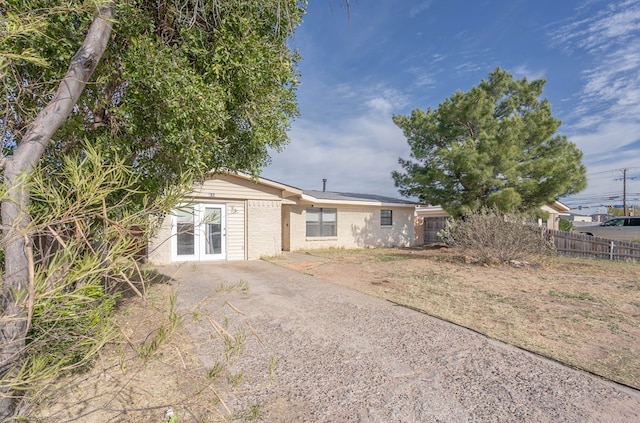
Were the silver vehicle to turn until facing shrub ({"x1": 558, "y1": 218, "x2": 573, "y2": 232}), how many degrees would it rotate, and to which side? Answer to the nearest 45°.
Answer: approximately 45° to its right

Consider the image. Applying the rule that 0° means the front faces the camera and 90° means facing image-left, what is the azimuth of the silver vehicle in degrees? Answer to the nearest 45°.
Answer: approximately 90°

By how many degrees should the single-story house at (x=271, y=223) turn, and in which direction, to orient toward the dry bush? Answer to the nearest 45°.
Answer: approximately 45° to its left

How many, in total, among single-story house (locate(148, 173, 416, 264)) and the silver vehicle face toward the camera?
1

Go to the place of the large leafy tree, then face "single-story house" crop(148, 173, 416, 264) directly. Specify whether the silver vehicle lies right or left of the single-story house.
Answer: right

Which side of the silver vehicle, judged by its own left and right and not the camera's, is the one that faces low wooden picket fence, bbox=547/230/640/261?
left

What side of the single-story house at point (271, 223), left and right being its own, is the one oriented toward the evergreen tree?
left

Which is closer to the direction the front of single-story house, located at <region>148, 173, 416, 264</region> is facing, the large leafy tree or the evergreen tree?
the large leafy tree
